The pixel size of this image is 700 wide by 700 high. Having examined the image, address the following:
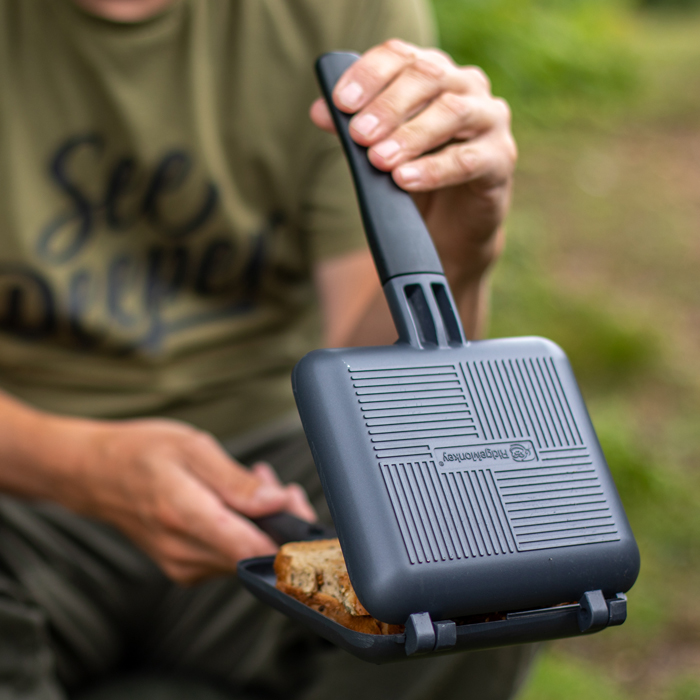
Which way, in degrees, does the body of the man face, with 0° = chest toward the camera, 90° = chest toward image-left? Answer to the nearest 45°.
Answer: approximately 0°
